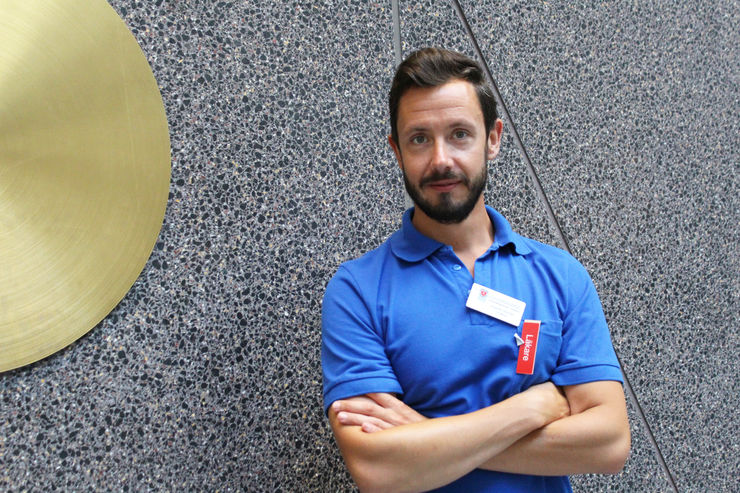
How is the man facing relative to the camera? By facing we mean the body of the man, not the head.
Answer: toward the camera
